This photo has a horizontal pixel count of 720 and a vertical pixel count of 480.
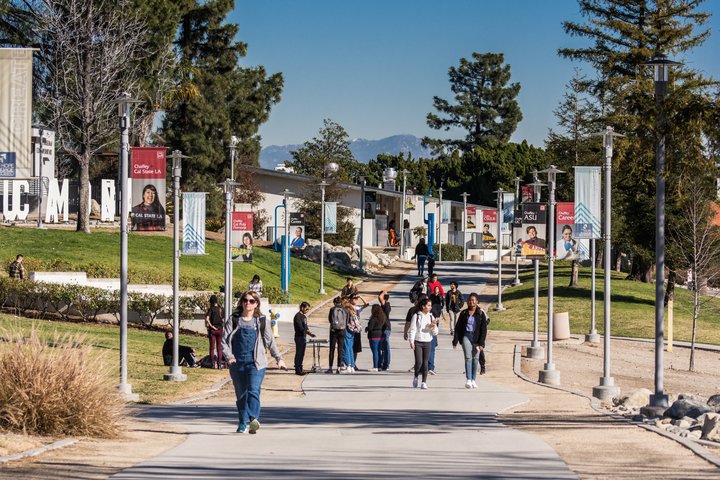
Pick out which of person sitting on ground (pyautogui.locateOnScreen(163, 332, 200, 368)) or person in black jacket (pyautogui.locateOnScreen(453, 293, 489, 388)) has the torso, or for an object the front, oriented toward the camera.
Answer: the person in black jacket

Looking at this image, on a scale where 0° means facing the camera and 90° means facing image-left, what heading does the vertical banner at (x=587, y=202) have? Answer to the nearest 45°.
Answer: approximately 0°

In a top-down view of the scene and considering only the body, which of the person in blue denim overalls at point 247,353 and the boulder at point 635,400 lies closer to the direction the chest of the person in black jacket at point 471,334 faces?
the person in blue denim overalls

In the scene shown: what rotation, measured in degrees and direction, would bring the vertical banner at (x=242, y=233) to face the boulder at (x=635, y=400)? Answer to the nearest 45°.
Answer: approximately 45° to its left

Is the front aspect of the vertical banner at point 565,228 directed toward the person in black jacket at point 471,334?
yes

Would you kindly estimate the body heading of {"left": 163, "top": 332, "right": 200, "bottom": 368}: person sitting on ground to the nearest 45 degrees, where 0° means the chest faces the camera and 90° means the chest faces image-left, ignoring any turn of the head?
approximately 270°

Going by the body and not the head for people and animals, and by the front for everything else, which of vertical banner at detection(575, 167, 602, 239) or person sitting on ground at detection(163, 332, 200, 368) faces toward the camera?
the vertical banner

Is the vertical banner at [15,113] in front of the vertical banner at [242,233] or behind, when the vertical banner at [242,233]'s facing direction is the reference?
in front

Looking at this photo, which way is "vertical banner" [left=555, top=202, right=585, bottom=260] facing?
toward the camera

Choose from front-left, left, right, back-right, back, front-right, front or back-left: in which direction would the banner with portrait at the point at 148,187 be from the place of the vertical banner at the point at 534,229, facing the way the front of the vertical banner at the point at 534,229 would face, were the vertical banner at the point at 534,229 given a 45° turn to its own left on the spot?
right

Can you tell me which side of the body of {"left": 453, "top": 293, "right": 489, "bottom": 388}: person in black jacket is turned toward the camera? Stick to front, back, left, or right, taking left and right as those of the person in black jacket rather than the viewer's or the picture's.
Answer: front

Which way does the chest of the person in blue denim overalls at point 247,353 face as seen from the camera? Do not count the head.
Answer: toward the camera

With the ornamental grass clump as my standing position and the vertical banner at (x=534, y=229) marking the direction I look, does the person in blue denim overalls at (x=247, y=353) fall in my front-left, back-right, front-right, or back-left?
front-right

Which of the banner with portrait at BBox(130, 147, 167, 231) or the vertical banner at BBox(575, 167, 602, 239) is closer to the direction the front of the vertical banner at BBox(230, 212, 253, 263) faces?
the banner with portrait
